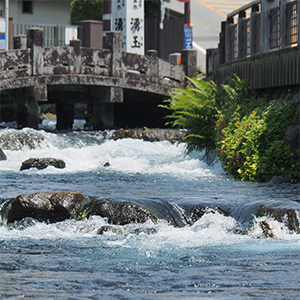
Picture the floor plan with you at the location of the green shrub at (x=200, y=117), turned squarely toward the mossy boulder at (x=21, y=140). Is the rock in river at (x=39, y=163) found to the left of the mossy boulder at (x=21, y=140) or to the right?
left

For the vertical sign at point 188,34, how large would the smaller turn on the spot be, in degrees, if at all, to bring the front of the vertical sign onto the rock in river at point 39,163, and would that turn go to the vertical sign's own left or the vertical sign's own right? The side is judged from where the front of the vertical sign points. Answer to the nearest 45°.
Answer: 0° — it already faces it

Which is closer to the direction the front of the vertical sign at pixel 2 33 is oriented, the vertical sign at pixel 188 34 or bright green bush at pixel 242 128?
the bright green bush

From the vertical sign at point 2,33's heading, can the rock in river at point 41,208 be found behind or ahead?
ahead

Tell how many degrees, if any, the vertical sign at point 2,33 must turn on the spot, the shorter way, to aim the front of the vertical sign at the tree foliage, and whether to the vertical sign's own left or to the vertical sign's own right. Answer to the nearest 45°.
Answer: approximately 135° to the vertical sign's own left

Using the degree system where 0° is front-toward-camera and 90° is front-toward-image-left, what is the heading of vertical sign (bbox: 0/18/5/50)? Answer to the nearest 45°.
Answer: approximately 0°

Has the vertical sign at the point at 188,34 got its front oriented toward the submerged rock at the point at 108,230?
yes

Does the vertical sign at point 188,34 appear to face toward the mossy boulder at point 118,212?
yes

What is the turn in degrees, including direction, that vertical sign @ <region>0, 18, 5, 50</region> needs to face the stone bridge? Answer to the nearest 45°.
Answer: approximately 45° to its left

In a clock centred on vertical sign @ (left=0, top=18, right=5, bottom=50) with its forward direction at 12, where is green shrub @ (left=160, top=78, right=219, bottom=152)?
The green shrub is roughly at 11 o'clock from the vertical sign.

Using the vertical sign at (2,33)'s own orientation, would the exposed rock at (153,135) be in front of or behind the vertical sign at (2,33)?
in front

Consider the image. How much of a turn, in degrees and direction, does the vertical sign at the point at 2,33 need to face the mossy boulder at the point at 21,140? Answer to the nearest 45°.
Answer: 0° — it already faces it

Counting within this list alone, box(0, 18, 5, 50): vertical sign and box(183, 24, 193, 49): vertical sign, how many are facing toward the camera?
2
